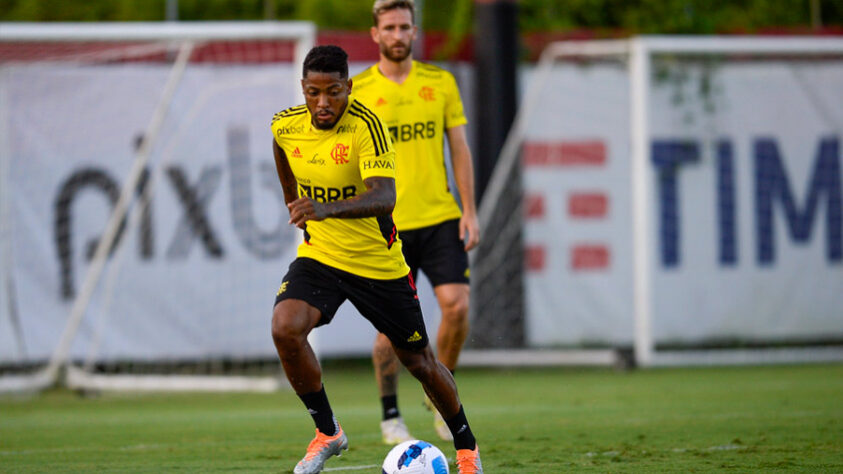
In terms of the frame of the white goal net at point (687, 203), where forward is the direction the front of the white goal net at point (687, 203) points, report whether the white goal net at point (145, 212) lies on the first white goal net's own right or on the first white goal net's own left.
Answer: on the first white goal net's own right

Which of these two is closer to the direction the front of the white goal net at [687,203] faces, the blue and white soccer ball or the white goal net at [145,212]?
the blue and white soccer ball

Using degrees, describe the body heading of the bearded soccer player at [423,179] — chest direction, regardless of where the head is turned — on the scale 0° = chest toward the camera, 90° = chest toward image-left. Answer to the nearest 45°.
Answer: approximately 0°

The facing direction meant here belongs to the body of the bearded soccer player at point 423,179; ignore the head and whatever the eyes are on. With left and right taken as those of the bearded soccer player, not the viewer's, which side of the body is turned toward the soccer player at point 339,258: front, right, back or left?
front

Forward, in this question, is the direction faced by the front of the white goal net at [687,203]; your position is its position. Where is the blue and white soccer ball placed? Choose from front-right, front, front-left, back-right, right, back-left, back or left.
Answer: front-right

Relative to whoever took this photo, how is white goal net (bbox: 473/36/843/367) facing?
facing the viewer and to the right of the viewer

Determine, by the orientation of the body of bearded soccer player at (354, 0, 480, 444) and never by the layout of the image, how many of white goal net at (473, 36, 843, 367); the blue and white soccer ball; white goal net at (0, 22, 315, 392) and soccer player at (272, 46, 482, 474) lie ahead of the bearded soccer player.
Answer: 2

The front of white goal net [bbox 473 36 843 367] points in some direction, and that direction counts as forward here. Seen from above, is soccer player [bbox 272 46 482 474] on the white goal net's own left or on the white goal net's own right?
on the white goal net's own right

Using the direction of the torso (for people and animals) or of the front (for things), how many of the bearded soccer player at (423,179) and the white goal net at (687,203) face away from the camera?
0

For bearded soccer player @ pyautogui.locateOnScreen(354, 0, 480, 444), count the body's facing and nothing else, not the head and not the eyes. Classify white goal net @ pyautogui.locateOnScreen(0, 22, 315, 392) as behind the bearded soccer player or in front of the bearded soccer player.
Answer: behind
